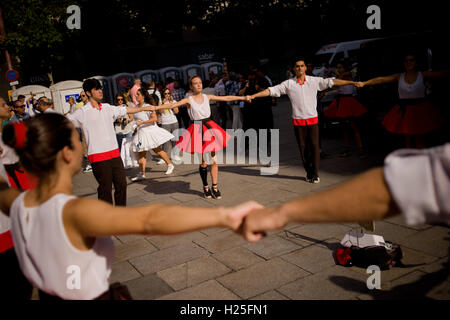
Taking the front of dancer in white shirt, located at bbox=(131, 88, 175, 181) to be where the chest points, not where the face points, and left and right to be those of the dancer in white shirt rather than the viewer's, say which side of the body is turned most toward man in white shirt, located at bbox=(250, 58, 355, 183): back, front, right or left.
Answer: left

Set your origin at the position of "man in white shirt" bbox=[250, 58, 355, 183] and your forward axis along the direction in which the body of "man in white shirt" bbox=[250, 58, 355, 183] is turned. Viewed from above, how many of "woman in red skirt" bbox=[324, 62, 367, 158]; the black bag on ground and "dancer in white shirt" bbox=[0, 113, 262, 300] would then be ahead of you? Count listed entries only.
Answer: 2

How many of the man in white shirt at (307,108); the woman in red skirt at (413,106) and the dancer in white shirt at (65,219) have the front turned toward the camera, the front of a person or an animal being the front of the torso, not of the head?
2

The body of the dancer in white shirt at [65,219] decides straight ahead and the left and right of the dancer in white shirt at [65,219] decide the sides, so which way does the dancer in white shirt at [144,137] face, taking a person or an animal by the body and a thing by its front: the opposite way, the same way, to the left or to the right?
the opposite way

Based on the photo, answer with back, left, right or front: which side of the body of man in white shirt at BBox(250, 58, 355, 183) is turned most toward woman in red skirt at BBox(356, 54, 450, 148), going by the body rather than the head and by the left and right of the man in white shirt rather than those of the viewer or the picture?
left

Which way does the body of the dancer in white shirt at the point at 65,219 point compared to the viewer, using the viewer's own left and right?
facing away from the viewer and to the right of the viewer

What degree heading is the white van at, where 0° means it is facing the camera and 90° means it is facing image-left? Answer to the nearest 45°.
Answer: approximately 45°

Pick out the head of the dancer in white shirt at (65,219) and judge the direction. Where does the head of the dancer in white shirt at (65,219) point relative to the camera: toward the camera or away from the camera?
away from the camera

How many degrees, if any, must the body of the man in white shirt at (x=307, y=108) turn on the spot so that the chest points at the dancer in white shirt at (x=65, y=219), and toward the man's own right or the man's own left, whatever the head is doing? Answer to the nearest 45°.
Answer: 0° — they already face them

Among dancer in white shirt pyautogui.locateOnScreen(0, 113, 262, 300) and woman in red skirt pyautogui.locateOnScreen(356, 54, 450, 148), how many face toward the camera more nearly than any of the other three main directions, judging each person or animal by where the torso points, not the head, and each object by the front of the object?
1

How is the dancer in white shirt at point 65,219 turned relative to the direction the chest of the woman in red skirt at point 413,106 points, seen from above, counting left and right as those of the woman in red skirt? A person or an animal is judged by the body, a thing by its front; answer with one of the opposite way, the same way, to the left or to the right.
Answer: the opposite way

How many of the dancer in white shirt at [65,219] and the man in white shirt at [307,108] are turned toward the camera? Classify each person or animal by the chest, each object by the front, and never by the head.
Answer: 1

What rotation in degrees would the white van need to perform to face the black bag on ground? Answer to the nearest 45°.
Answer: approximately 45° to its left

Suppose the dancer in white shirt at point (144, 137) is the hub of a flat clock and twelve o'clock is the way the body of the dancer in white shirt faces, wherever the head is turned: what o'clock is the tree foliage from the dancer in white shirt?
The tree foliage is roughly at 4 o'clock from the dancer in white shirt.
